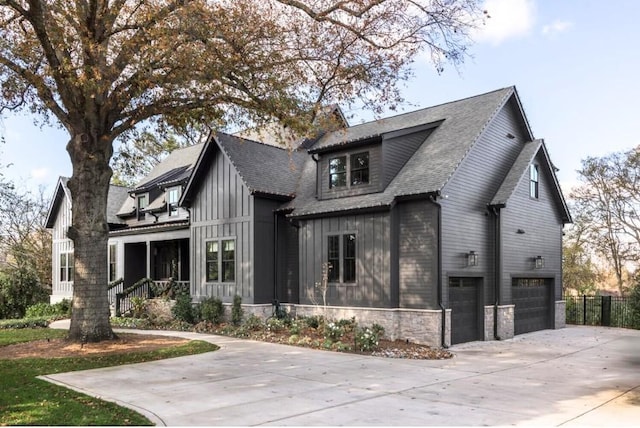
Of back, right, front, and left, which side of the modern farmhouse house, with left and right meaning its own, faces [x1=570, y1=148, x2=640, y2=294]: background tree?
back

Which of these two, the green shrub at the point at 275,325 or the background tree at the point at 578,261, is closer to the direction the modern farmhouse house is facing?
the green shrub

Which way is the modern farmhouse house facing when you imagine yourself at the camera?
facing the viewer and to the left of the viewer

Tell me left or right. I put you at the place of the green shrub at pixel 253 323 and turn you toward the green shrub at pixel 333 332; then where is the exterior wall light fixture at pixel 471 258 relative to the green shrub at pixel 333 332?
left

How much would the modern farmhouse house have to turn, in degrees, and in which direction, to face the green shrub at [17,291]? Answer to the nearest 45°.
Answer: approximately 90° to its right

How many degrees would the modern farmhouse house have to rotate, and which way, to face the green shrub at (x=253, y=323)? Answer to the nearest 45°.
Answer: approximately 45° to its right
